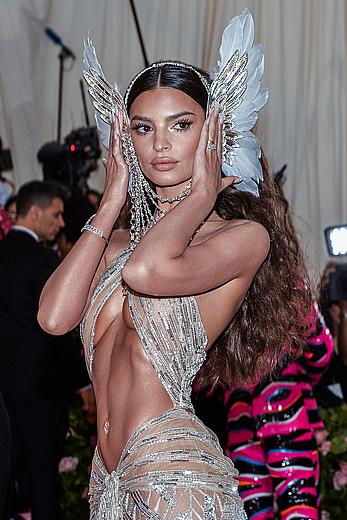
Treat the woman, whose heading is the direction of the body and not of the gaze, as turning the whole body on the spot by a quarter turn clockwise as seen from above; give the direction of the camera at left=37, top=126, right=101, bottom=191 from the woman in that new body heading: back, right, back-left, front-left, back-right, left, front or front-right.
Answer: front-right

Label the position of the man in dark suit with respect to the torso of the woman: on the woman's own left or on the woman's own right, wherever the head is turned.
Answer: on the woman's own right

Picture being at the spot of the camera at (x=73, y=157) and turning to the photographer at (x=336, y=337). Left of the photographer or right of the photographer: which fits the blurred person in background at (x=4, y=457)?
right

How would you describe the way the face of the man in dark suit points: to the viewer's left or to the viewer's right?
to the viewer's right

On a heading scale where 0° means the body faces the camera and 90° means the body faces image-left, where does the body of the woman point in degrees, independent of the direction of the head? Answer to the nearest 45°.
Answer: approximately 45°
